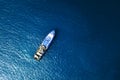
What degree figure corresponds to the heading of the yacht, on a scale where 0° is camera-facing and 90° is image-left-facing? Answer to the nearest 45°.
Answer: approximately 225°
